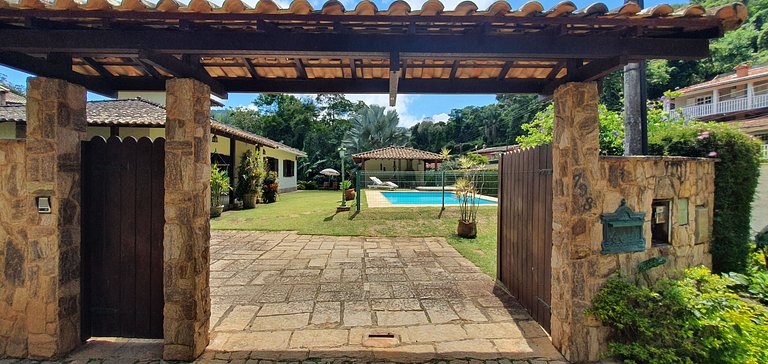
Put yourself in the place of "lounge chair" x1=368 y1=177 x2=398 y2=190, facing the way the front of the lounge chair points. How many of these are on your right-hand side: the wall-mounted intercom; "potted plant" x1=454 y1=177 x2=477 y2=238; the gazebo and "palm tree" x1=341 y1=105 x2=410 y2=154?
2

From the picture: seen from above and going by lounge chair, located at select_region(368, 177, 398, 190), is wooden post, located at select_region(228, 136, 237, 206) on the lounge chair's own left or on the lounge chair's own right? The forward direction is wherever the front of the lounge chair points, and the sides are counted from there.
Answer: on the lounge chair's own right

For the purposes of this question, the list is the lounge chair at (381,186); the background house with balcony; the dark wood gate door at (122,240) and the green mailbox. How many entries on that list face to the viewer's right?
1

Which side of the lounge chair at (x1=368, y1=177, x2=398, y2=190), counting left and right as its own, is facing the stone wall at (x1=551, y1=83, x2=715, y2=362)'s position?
right

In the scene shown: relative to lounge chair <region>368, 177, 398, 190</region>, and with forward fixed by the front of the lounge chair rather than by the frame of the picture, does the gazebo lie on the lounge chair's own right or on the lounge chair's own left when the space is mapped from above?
on the lounge chair's own left

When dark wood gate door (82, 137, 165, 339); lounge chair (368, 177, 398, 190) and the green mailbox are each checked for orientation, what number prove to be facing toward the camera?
2

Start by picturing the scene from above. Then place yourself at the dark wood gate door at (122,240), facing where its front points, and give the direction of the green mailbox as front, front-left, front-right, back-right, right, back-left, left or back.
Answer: front-left

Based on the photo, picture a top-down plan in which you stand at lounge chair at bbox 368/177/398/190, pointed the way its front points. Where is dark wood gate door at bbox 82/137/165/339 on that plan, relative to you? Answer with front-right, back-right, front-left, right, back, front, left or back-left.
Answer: right

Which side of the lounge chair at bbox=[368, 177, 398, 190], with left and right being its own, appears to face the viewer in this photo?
right

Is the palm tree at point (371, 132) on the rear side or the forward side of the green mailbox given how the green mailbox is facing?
on the rear side

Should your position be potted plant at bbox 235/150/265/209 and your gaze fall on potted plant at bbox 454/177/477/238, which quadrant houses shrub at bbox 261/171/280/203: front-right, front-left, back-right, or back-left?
back-left
